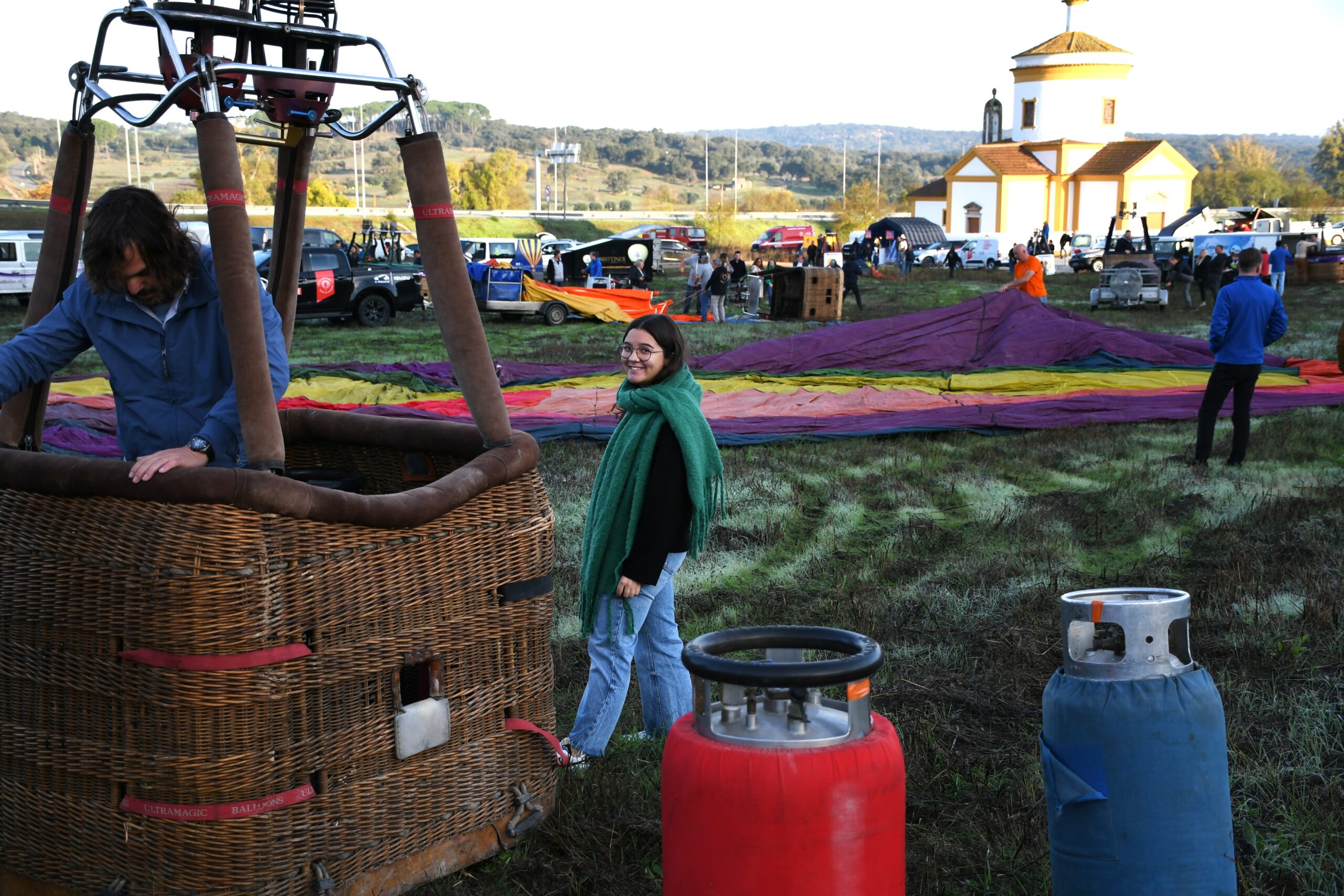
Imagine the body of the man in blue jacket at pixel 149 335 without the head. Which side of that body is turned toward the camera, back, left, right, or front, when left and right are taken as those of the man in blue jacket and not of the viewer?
front

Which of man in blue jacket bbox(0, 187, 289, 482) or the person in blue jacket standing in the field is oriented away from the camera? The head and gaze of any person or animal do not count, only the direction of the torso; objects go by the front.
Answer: the person in blue jacket standing in the field

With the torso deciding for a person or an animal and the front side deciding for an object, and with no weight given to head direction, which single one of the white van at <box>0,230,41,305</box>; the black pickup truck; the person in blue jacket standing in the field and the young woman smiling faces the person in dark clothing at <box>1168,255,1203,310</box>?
the person in blue jacket standing in the field

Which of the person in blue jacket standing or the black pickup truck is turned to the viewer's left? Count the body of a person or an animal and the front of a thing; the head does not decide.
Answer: the black pickup truck

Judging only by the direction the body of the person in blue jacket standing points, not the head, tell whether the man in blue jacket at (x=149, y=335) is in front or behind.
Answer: behind

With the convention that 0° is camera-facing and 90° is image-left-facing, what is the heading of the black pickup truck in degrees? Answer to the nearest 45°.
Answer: approximately 90°

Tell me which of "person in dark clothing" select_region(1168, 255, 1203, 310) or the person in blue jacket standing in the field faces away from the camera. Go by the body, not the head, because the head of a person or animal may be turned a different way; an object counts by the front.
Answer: the person in blue jacket standing in the field
